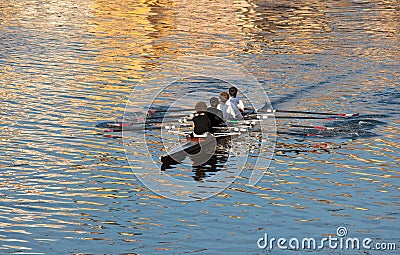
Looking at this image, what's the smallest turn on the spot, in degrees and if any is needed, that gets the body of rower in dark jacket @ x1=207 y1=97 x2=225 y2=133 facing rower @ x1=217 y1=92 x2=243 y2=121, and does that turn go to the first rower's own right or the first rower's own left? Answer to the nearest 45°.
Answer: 0° — they already face them

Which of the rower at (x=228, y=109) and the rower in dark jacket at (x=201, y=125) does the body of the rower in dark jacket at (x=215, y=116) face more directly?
the rower

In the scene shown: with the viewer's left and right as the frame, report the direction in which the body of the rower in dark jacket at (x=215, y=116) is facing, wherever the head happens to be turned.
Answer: facing away from the viewer and to the right of the viewer

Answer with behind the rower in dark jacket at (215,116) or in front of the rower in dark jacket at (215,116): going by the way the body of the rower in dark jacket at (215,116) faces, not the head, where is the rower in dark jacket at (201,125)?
behind
